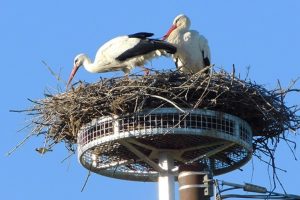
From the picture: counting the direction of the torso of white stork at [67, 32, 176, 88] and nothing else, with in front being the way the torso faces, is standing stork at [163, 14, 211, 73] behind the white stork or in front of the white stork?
behind

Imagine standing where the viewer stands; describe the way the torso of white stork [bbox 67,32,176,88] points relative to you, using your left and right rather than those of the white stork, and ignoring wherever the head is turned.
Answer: facing to the left of the viewer
